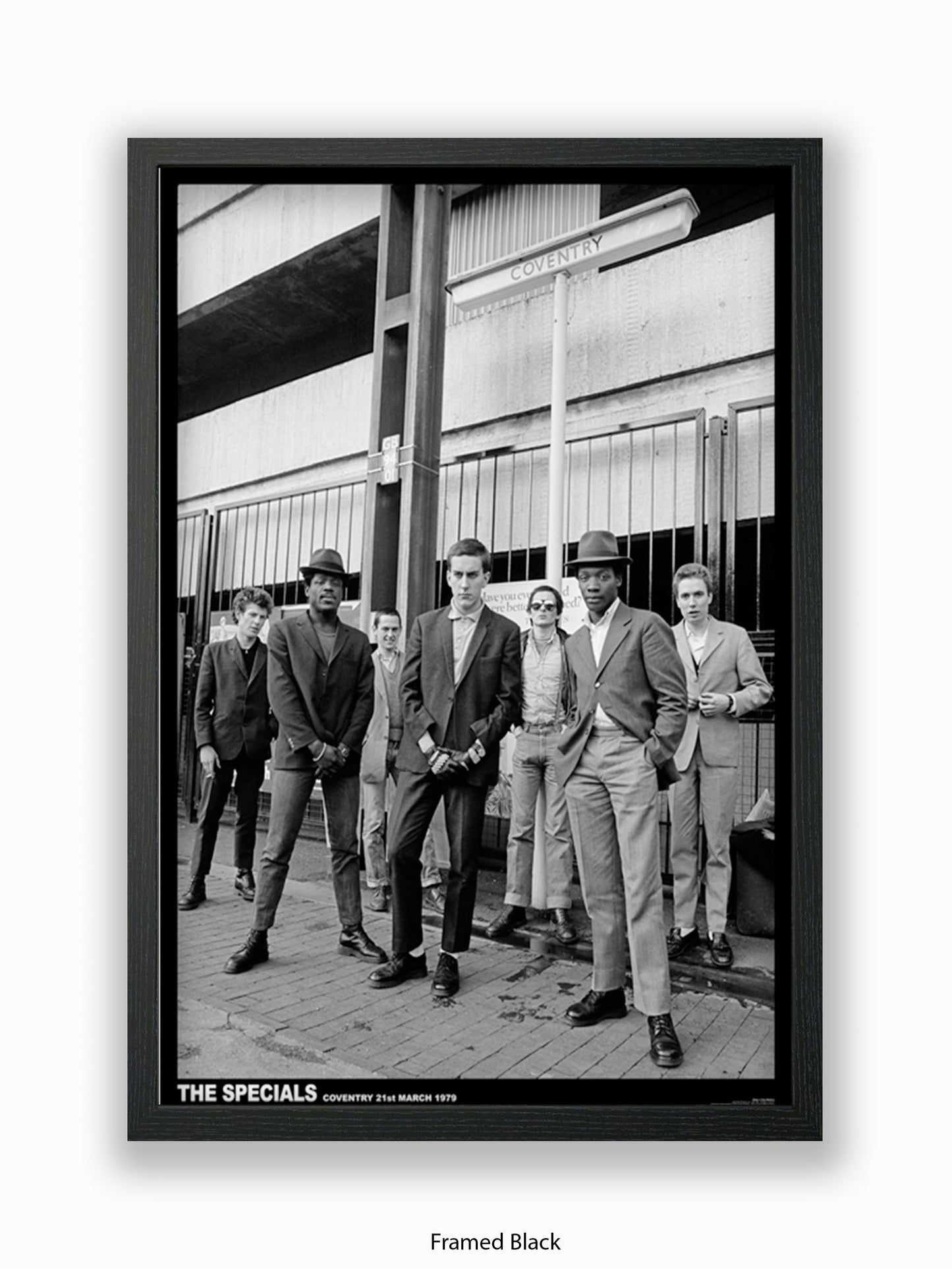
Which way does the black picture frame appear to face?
toward the camera
